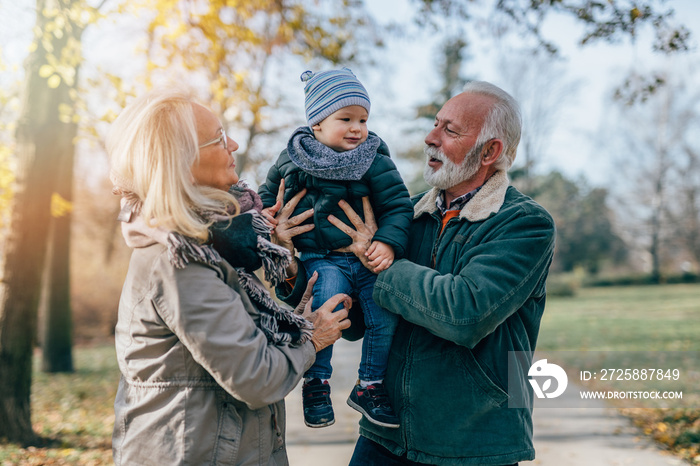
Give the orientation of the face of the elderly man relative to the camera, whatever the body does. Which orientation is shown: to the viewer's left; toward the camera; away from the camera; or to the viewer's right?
to the viewer's left

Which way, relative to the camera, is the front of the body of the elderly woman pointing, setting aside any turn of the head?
to the viewer's right

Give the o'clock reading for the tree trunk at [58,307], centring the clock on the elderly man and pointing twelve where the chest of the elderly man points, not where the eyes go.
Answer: The tree trunk is roughly at 3 o'clock from the elderly man.

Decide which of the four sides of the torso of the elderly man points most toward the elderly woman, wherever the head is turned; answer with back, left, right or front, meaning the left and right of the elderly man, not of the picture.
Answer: front

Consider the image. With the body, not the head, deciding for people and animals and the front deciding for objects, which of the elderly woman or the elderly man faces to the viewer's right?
the elderly woman

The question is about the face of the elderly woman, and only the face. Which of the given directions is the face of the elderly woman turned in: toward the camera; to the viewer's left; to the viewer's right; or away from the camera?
to the viewer's right

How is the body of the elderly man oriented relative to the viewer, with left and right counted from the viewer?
facing the viewer and to the left of the viewer

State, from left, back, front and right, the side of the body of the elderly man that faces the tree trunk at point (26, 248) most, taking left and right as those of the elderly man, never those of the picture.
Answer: right

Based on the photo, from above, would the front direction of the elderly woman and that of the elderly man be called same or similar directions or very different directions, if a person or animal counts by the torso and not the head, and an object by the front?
very different directions

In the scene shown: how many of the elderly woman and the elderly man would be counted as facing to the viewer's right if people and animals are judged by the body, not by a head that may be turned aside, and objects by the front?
1
